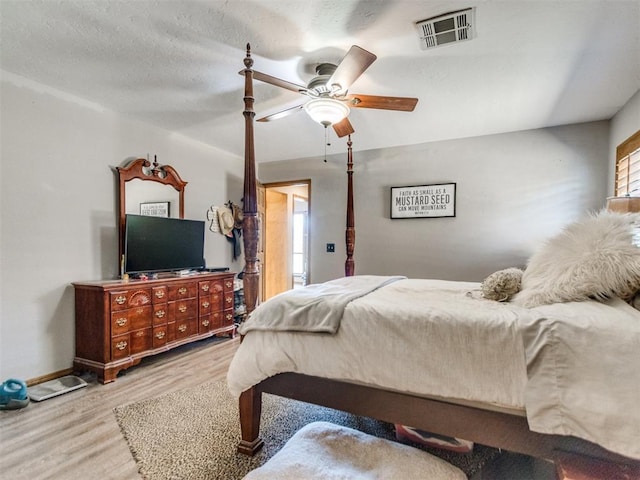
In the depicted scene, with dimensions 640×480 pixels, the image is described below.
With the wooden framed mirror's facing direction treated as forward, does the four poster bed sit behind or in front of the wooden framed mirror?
in front

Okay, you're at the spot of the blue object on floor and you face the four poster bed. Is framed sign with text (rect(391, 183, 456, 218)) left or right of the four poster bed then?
left

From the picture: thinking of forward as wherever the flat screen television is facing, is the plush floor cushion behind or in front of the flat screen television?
in front

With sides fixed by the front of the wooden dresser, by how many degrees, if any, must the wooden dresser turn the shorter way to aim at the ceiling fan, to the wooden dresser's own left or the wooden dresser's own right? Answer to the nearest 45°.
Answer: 0° — it already faces it

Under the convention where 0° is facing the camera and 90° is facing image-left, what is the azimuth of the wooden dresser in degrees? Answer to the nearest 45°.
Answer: approximately 315°

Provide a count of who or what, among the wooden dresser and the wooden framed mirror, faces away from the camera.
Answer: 0

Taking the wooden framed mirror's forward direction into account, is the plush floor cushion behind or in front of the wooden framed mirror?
in front

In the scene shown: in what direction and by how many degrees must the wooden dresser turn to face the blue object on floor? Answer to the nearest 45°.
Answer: approximately 90° to its right

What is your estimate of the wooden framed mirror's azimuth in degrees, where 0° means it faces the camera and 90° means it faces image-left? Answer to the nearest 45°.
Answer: approximately 315°

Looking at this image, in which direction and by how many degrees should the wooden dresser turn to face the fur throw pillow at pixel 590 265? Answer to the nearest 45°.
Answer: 0° — it already faces it
